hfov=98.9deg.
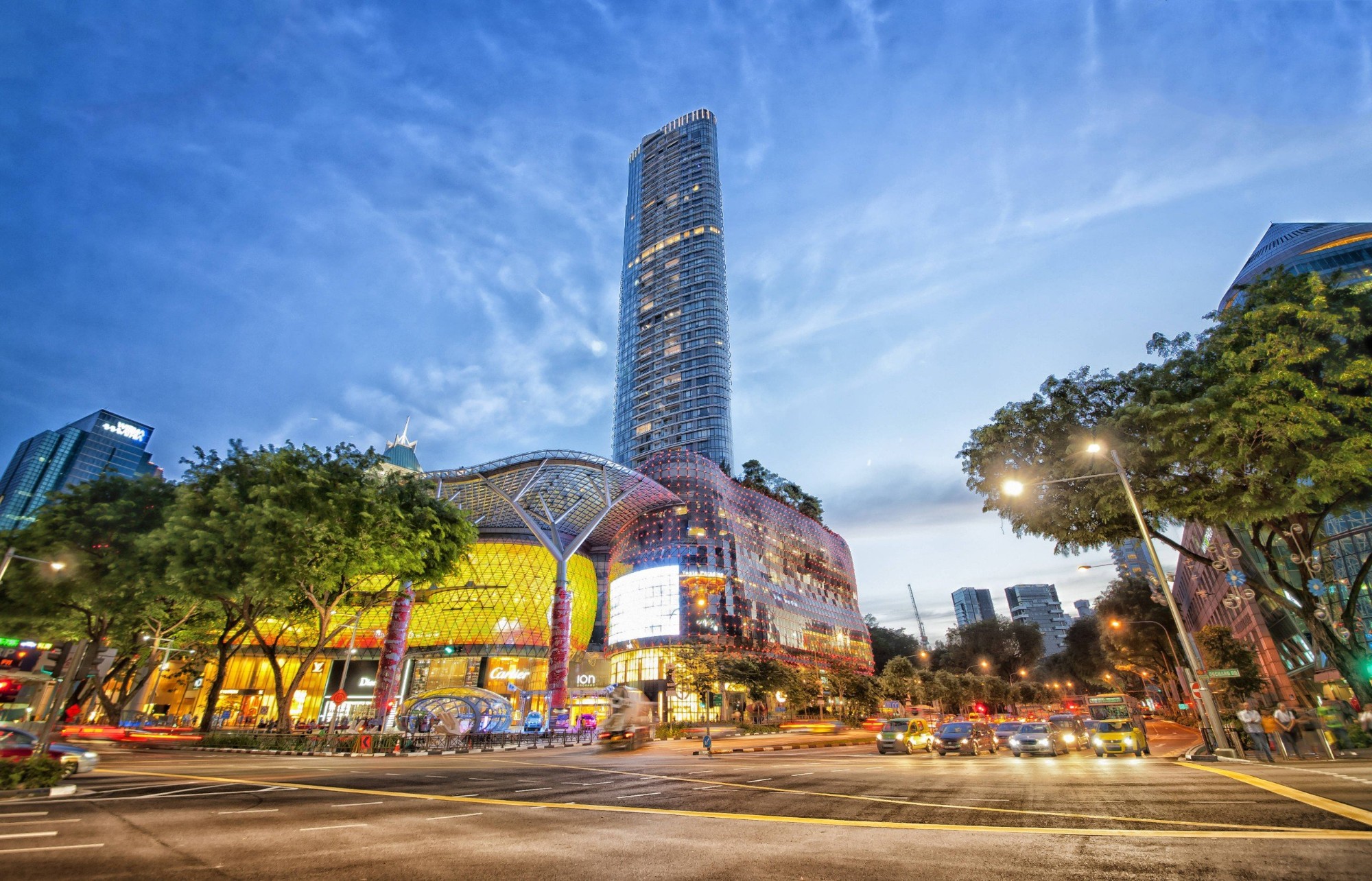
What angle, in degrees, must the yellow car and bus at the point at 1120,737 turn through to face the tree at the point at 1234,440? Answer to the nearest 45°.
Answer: approximately 45° to its left

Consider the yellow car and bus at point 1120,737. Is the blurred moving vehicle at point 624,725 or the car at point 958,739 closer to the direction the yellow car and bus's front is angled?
the car

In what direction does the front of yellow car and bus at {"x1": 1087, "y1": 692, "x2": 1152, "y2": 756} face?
toward the camera

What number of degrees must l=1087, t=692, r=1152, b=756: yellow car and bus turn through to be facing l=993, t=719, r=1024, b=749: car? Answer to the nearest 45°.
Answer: approximately 90° to its right

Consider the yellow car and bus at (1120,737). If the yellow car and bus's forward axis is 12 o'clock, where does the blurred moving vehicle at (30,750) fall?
The blurred moving vehicle is roughly at 1 o'clock from the yellow car and bus.

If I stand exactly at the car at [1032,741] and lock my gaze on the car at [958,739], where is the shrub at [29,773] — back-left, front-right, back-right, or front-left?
front-left

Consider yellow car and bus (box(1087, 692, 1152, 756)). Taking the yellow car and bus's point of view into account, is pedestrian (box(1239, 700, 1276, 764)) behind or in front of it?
in front

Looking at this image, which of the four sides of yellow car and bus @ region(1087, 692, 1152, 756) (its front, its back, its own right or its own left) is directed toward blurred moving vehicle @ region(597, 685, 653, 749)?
right

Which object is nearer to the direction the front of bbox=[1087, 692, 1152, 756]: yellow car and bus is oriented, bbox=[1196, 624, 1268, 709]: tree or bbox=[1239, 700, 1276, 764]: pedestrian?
the pedestrian

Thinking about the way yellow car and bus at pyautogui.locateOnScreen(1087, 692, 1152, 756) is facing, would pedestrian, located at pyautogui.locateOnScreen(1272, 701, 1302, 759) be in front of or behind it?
in front

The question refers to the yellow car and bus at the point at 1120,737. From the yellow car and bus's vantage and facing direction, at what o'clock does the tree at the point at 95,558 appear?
The tree is roughly at 2 o'clock from the yellow car and bus.
